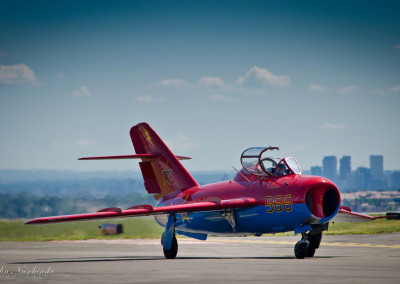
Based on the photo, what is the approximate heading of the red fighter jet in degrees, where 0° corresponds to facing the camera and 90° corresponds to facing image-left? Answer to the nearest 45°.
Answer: approximately 315°
